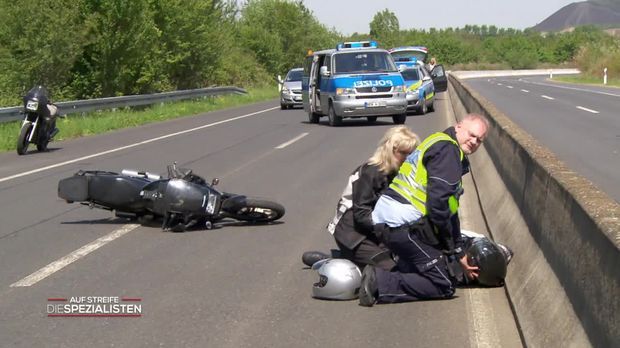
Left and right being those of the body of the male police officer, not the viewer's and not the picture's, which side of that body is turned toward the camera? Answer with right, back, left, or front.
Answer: right

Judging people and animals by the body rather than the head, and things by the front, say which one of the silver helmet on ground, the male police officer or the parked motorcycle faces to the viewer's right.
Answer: the male police officer

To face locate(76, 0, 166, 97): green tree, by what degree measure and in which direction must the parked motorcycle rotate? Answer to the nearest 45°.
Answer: approximately 135° to its right

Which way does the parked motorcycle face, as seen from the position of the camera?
facing the viewer and to the left of the viewer

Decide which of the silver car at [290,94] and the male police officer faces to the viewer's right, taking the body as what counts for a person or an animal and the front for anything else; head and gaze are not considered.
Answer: the male police officer

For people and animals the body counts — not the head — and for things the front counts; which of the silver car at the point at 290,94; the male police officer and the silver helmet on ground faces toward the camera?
the silver car

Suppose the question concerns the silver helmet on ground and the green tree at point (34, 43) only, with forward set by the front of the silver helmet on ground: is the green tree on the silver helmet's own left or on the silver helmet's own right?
on the silver helmet's own right

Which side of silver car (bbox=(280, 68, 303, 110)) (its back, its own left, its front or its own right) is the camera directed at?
front

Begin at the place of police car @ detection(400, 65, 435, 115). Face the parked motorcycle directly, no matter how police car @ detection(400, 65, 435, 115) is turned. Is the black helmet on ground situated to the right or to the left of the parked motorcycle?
left

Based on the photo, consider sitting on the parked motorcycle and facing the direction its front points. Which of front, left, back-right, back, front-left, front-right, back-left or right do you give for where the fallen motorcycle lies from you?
front-left

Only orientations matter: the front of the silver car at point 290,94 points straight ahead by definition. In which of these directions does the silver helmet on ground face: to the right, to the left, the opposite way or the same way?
to the right

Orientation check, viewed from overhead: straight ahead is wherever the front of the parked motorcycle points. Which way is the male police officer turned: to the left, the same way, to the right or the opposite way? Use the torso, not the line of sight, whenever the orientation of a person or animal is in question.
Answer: to the left

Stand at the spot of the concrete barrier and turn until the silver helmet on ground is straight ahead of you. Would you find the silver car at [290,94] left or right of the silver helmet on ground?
right

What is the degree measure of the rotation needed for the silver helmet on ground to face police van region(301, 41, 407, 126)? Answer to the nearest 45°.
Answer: approximately 90° to its right
